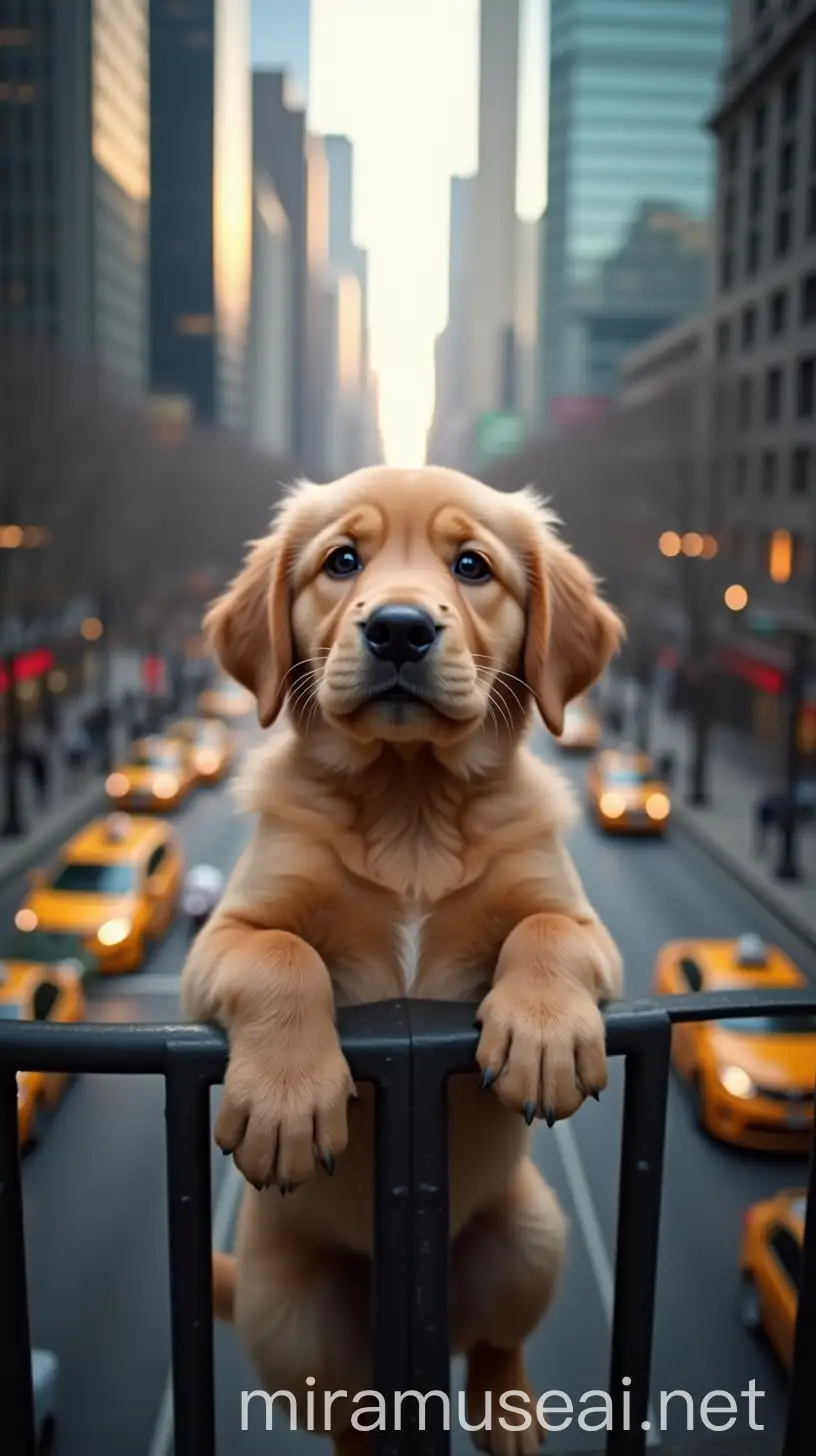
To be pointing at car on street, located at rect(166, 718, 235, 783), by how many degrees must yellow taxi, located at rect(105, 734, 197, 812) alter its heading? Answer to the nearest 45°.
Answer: approximately 135° to its left

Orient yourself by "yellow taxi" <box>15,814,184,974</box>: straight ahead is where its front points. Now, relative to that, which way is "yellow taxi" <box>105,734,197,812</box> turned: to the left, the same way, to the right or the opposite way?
the same way

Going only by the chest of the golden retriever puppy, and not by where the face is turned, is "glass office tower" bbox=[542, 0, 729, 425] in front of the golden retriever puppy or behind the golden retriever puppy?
behind

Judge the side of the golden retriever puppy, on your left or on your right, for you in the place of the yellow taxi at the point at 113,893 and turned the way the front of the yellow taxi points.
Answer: on your left

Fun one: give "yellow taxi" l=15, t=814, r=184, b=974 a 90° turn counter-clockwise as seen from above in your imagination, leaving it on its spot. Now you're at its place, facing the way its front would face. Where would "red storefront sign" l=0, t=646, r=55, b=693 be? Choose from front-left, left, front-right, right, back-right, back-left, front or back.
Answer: back-left

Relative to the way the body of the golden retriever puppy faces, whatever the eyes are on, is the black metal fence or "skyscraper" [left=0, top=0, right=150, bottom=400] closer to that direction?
the black metal fence

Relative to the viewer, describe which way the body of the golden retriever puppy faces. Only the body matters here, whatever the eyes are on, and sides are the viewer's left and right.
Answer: facing the viewer

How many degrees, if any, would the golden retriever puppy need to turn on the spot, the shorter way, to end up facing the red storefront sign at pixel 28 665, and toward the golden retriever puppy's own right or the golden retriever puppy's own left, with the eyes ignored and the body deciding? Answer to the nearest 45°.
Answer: approximately 180°

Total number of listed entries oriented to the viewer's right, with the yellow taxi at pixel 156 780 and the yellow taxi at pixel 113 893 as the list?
0

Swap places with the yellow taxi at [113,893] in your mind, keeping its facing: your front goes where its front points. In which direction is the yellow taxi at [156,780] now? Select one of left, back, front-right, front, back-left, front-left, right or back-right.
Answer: back-right

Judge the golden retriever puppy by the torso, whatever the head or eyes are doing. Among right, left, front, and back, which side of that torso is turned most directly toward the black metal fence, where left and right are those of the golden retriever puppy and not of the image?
front

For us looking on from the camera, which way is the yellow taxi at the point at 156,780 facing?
facing the viewer and to the left of the viewer

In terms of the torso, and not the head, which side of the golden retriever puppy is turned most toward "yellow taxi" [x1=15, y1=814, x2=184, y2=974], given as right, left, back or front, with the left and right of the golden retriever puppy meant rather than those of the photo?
back
